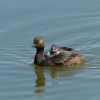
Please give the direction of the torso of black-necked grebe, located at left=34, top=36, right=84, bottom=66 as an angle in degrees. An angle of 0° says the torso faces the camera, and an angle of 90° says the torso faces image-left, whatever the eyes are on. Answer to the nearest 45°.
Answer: approximately 90°
